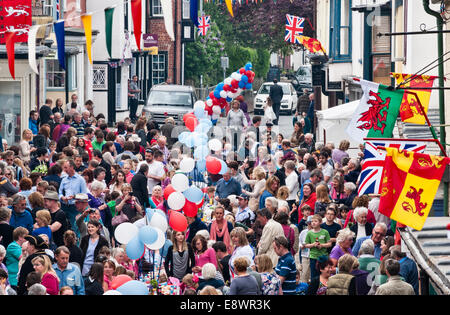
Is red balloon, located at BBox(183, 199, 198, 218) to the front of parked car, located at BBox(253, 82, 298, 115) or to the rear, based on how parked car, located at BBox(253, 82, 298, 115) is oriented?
to the front

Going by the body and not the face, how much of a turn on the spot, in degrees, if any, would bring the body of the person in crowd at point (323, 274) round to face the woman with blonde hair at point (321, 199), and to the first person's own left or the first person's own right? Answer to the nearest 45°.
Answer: approximately 135° to the first person's own left

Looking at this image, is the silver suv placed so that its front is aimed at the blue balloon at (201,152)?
yes

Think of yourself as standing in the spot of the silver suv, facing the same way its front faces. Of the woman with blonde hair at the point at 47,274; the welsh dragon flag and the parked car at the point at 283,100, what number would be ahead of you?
2

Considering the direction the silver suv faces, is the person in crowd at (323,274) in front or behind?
in front

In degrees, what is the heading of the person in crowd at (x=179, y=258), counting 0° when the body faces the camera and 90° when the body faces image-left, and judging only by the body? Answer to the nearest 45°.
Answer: approximately 0°

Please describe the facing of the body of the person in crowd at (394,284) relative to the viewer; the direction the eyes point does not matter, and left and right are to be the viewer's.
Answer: facing away from the viewer

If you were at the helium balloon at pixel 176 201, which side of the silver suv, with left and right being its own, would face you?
front

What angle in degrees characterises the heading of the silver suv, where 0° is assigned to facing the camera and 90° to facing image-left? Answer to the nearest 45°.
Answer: approximately 0°
